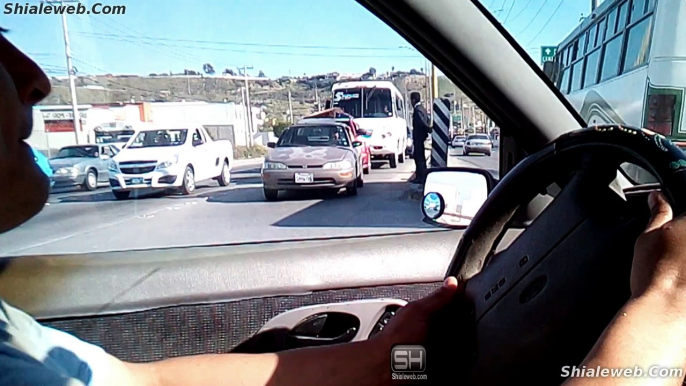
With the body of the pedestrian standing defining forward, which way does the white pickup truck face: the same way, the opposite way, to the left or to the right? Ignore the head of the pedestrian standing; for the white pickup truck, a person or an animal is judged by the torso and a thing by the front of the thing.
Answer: to the left

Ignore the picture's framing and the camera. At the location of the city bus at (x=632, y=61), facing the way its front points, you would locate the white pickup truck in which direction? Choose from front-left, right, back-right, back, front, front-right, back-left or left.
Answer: left

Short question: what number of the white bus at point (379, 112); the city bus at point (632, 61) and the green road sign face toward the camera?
2

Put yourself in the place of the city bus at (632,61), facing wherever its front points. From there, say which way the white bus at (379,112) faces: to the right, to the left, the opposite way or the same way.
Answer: the opposite way

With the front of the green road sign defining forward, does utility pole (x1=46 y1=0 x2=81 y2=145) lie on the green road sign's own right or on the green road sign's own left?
on the green road sign's own right

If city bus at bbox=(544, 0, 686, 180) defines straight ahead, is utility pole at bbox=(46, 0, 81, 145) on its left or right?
on its left

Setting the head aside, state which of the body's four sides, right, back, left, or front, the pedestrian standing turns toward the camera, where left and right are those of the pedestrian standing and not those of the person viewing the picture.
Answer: left

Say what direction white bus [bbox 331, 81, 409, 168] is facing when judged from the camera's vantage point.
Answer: facing the viewer

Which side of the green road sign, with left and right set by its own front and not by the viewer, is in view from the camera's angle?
front
